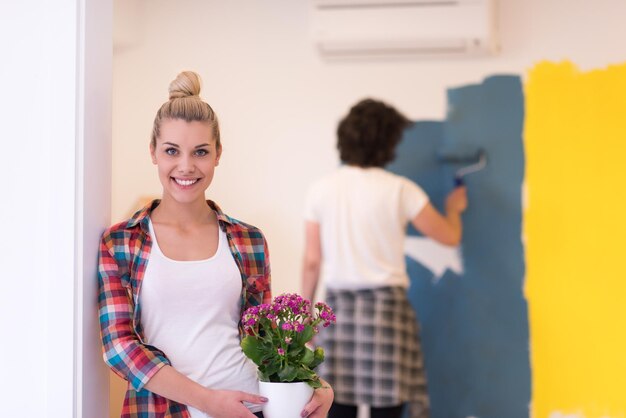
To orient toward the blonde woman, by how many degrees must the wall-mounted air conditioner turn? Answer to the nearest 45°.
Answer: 0° — it already faces them

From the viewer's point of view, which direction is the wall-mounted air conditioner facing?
toward the camera

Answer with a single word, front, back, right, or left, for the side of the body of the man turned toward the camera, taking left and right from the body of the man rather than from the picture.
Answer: back

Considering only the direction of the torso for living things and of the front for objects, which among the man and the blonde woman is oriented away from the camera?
the man

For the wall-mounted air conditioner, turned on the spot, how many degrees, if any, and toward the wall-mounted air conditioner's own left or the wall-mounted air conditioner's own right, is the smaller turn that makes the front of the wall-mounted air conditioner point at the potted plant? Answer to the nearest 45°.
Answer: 0° — it already faces it

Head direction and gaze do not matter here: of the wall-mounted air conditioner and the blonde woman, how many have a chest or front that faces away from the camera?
0

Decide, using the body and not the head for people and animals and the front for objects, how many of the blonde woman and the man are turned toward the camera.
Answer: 1

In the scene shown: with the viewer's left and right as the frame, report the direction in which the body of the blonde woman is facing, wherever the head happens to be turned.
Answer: facing the viewer

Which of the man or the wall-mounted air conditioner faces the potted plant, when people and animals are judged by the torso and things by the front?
the wall-mounted air conditioner

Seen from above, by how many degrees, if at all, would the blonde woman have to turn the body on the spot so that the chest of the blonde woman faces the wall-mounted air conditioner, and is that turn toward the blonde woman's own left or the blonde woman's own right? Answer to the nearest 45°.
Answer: approximately 135° to the blonde woman's own left

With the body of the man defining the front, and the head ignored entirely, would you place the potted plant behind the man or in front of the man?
behind
